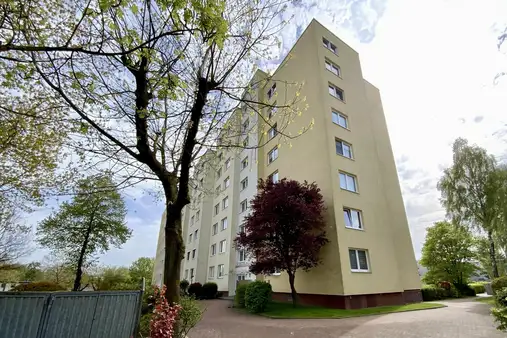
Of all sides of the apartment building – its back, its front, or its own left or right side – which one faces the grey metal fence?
front

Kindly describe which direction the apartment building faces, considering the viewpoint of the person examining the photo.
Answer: facing the viewer and to the left of the viewer

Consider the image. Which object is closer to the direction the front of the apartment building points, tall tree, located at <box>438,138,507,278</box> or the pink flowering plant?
the pink flowering plant

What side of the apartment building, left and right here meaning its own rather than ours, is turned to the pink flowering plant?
front

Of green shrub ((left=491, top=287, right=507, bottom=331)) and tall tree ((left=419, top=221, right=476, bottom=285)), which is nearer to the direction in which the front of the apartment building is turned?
the green shrub

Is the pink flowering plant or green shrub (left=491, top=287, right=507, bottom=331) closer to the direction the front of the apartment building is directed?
the pink flowering plant

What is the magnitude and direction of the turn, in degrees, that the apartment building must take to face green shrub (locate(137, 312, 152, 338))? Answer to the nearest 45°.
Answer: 0° — it already faces it

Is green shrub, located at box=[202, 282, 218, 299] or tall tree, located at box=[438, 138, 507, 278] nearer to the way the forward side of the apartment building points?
the green shrub

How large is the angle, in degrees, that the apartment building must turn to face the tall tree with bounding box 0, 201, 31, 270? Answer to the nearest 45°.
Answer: approximately 45° to its right
